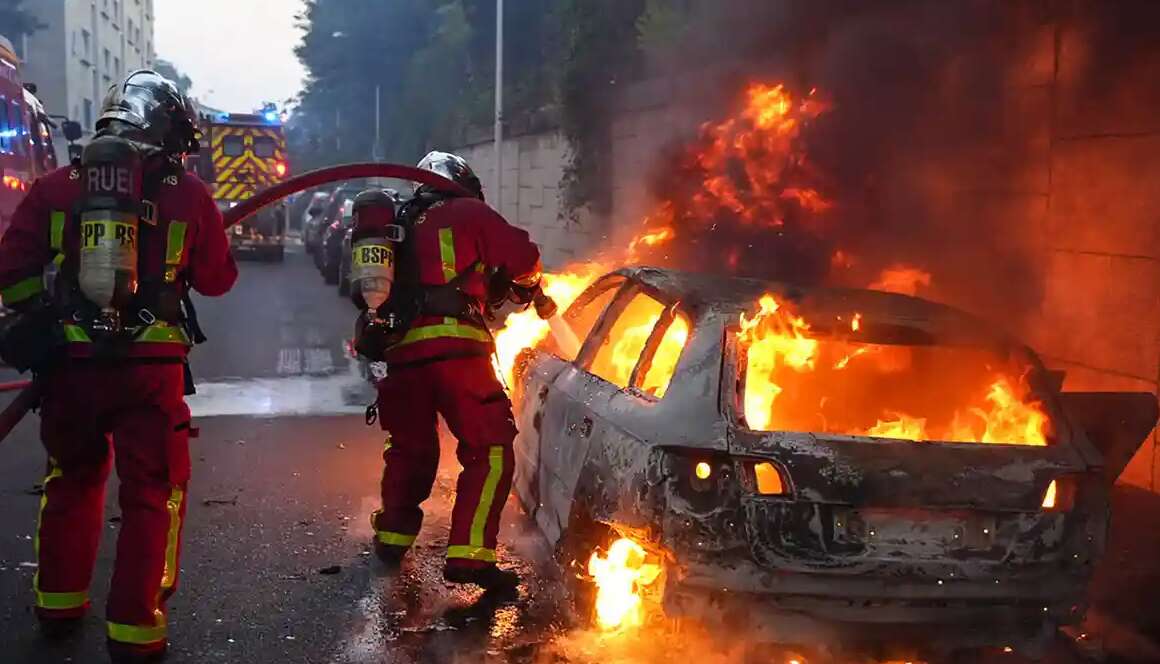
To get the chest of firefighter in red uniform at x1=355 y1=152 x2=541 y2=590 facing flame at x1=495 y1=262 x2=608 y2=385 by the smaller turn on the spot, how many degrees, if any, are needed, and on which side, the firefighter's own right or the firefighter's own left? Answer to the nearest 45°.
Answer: approximately 45° to the firefighter's own left

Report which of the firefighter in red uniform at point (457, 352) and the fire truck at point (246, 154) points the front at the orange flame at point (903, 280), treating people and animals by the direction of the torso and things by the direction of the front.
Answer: the firefighter in red uniform

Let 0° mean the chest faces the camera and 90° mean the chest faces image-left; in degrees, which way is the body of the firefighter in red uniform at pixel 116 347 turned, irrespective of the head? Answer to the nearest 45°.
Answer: approximately 180°

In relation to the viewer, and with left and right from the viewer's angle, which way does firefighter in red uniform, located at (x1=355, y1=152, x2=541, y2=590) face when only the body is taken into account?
facing away from the viewer and to the right of the viewer

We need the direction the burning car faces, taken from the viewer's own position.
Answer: facing away from the viewer and to the left of the viewer
